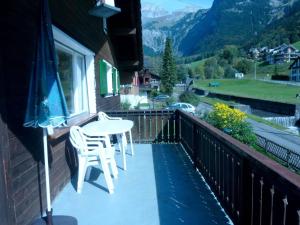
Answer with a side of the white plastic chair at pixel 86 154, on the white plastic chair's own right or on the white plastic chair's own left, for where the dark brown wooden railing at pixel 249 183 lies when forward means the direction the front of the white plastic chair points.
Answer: on the white plastic chair's own right

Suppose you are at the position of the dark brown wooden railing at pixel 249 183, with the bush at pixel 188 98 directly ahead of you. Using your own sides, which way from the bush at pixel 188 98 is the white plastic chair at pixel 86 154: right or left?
left
